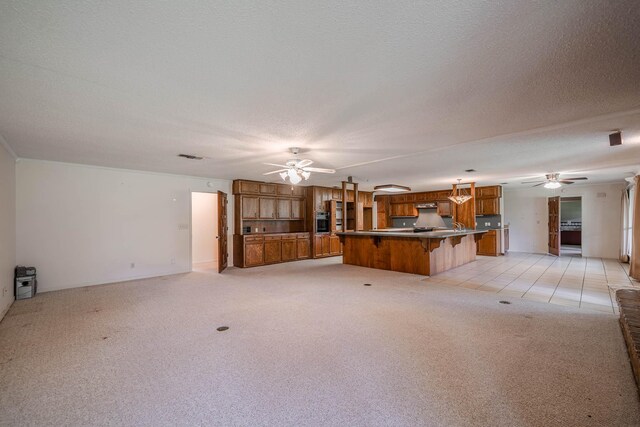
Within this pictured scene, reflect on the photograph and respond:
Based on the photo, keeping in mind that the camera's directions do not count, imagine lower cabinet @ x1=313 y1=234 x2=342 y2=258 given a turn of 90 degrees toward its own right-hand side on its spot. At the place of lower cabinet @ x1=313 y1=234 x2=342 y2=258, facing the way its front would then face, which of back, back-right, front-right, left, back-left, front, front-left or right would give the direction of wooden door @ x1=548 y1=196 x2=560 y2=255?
back-left

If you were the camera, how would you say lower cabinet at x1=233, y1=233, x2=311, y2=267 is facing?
facing the viewer and to the right of the viewer

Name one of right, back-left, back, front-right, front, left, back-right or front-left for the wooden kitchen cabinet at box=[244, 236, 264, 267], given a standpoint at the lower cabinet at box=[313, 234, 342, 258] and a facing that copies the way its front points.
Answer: right

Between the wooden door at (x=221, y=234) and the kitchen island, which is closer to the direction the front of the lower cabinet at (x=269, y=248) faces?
the kitchen island

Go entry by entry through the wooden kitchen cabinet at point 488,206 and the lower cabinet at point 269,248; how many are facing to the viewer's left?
0

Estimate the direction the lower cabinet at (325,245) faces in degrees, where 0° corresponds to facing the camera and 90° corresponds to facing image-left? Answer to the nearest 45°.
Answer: approximately 315°

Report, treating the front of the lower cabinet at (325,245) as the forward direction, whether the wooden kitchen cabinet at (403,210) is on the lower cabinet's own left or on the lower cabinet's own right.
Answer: on the lower cabinet's own left

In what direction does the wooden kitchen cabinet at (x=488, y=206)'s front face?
toward the camera

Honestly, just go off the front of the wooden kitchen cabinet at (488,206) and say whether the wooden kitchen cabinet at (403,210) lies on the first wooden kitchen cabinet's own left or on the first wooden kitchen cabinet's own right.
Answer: on the first wooden kitchen cabinet's own right

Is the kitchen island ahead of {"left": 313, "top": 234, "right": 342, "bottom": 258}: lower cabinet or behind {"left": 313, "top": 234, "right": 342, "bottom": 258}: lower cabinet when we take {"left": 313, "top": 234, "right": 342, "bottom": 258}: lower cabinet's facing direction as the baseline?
ahead

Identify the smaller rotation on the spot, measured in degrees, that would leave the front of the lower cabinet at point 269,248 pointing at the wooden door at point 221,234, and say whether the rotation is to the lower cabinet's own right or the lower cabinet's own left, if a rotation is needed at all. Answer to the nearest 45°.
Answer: approximately 90° to the lower cabinet's own right

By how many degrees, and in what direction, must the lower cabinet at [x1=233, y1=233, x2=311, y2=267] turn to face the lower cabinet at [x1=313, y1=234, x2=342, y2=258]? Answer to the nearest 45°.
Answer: approximately 90° to its left

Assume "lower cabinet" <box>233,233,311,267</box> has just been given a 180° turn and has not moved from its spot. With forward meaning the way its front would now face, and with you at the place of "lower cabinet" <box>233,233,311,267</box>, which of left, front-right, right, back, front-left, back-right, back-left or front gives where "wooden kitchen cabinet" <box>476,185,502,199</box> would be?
back-right

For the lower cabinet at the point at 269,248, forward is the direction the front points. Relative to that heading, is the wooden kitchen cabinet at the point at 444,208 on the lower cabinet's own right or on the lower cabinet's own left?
on the lower cabinet's own left

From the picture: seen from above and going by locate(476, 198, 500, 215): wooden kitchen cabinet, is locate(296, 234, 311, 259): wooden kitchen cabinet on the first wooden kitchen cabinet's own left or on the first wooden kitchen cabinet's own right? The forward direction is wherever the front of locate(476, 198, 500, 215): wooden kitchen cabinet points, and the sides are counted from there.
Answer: on the first wooden kitchen cabinet's own right

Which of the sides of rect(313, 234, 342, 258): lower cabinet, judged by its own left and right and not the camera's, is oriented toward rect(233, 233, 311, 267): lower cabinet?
right

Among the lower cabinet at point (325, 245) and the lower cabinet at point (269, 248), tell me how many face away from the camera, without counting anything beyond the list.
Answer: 0
